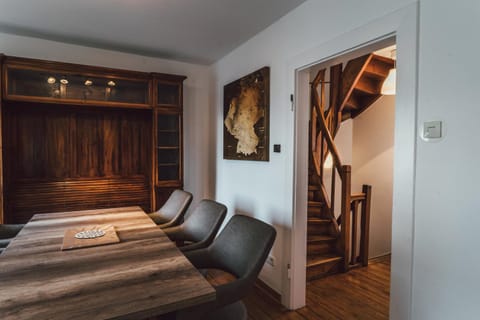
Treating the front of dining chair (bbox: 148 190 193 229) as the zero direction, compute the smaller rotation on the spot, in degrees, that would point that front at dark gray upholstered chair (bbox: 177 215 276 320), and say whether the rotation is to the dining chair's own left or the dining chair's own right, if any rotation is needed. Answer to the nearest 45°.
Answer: approximately 45° to the dining chair's own left

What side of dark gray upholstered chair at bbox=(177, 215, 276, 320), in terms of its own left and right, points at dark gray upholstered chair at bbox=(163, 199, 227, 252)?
right

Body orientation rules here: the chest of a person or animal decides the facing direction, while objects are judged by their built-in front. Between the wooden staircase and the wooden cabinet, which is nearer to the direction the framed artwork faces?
the wooden cabinet

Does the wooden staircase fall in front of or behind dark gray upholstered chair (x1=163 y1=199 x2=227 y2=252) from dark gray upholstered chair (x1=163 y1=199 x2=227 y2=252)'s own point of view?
behind

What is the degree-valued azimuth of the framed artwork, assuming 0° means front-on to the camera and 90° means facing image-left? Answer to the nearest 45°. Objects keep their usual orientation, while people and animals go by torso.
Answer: approximately 45°

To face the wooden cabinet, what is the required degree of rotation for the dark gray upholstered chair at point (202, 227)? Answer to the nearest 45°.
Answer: approximately 90° to its right

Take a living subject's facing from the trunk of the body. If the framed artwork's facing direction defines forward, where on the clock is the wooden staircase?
The wooden staircase is roughly at 7 o'clock from the framed artwork.
